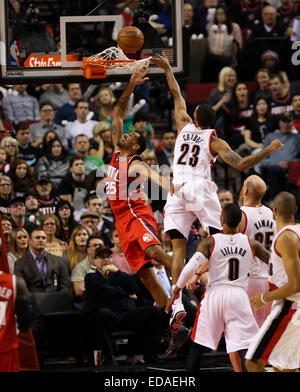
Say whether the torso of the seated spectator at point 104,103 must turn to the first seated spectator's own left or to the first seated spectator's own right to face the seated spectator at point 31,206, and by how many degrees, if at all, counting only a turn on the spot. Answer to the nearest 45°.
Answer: approximately 45° to the first seated spectator's own right

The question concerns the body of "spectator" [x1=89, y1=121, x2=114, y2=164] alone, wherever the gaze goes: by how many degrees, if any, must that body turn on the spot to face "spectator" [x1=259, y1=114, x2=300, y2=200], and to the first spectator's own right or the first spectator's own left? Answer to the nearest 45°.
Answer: approximately 45° to the first spectator's own left

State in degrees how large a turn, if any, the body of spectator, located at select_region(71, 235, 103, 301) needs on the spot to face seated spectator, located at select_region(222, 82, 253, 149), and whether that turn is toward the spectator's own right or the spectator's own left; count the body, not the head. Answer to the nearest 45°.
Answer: approximately 90° to the spectator's own left

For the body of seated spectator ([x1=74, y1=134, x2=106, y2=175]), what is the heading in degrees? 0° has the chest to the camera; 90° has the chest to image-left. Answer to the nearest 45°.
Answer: approximately 0°

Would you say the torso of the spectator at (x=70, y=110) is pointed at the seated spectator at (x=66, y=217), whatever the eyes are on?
yes

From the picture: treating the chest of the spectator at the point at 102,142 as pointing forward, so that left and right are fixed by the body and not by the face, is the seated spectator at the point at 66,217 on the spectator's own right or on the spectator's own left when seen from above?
on the spectator's own right

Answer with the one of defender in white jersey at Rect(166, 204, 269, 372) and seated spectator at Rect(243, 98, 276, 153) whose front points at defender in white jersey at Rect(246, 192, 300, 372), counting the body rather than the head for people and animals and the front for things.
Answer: the seated spectator
